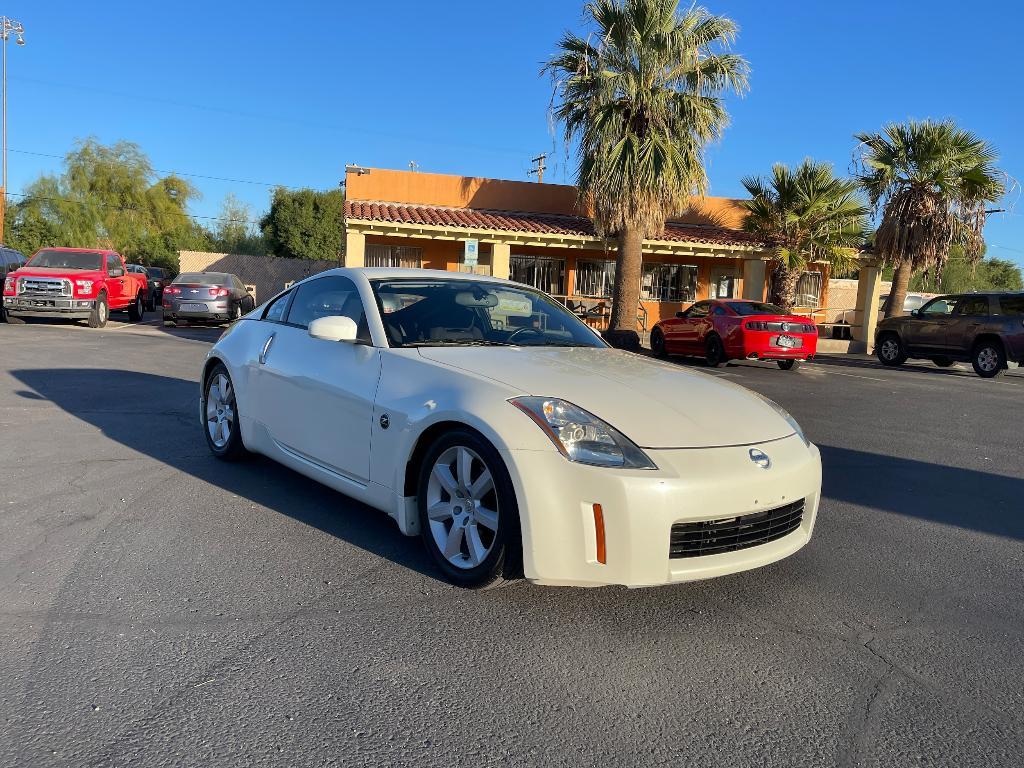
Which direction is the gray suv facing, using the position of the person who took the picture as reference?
facing away from the viewer and to the left of the viewer

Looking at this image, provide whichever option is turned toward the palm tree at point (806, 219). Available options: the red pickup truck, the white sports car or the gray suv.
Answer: the gray suv

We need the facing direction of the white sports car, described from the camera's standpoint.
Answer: facing the viewer and to the right of the viewer

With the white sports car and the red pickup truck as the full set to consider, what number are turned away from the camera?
0

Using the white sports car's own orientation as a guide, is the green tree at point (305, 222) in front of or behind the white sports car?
behind

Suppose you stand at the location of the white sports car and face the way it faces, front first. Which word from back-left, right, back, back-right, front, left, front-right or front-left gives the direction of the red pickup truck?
back

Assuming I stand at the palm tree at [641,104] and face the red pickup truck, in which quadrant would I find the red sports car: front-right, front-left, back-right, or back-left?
back-left

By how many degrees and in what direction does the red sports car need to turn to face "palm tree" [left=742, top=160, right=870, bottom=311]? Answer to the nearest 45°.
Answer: approximately 45° to its right

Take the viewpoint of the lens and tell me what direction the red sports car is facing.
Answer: facing away from the viewer and to the left of the viewer

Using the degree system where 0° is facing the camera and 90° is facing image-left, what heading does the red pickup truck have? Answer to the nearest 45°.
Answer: approximately 45°

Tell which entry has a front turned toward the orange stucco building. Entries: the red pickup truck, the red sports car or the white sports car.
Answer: the red sports car
